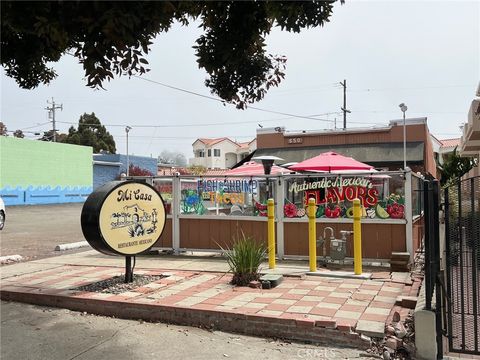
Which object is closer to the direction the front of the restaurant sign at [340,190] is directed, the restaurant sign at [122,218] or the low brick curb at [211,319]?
the low brick curb

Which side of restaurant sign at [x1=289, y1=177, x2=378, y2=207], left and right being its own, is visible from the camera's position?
front

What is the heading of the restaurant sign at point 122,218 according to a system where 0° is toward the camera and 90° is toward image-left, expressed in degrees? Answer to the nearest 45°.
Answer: approximately 315°

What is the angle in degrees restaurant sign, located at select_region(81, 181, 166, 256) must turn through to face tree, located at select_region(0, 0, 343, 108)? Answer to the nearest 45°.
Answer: approximately 45° to its right

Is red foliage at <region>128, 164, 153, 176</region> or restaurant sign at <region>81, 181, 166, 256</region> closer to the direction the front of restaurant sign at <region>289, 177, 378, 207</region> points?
the restaurant sign

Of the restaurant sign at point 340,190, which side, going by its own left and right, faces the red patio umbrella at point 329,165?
back

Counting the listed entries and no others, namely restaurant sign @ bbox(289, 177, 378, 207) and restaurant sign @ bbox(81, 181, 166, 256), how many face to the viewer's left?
0
